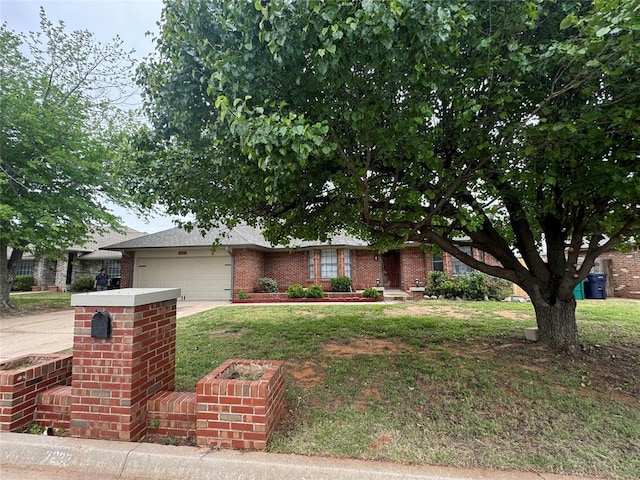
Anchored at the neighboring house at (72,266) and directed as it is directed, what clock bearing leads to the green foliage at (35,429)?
The green foliage is roughly at 12 o'clock from the neighboring house.

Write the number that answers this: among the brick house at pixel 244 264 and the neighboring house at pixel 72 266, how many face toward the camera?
2

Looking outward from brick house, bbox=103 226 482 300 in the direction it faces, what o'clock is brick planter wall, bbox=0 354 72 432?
The brick planter wall is roughly at 12 o'clock from the brick house.

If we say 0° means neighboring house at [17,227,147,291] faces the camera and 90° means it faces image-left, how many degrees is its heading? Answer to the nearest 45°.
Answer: approximately 0°

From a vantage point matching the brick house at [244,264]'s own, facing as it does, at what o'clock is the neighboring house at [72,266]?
The neighboring house is roughly at 4 o'clock from the brick house.

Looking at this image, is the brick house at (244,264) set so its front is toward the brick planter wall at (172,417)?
yes
